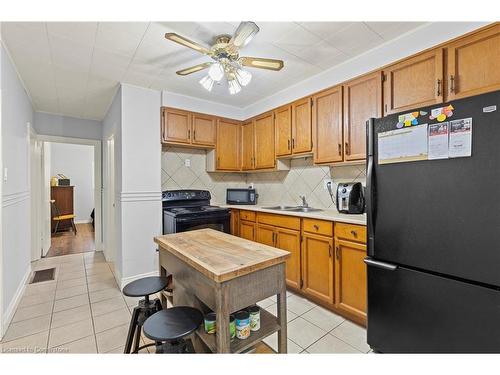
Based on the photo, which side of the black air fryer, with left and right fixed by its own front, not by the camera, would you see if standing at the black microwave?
right

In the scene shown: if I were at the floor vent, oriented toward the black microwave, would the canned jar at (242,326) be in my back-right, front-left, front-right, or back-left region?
front-right

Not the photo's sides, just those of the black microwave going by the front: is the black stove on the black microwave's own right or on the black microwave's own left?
on the black microwave's own right

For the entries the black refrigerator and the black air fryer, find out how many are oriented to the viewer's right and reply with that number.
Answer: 0

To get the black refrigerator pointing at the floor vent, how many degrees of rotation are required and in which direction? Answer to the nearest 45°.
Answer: approximately 45° to its right

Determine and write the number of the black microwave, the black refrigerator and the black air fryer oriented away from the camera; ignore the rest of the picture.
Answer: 0

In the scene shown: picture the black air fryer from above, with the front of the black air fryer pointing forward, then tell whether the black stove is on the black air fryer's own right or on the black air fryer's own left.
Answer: on the black air fryer's own right

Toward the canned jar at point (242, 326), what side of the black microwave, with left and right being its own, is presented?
front

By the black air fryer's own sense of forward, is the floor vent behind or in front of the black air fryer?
in front

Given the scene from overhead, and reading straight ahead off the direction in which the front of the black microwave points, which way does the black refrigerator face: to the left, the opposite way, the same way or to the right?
to the right

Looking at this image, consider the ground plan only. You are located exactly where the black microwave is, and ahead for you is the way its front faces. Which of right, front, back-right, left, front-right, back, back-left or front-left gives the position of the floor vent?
right

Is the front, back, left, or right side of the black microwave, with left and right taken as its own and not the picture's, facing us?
front

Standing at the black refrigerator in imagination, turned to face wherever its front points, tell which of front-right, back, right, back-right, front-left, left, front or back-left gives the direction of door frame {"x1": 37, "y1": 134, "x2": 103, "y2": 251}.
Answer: front-right

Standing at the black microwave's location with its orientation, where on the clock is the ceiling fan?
The ceiling fan is roughly at 12 o'clock from the black microwave.

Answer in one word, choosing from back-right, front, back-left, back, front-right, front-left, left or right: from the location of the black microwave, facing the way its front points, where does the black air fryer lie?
front-left
